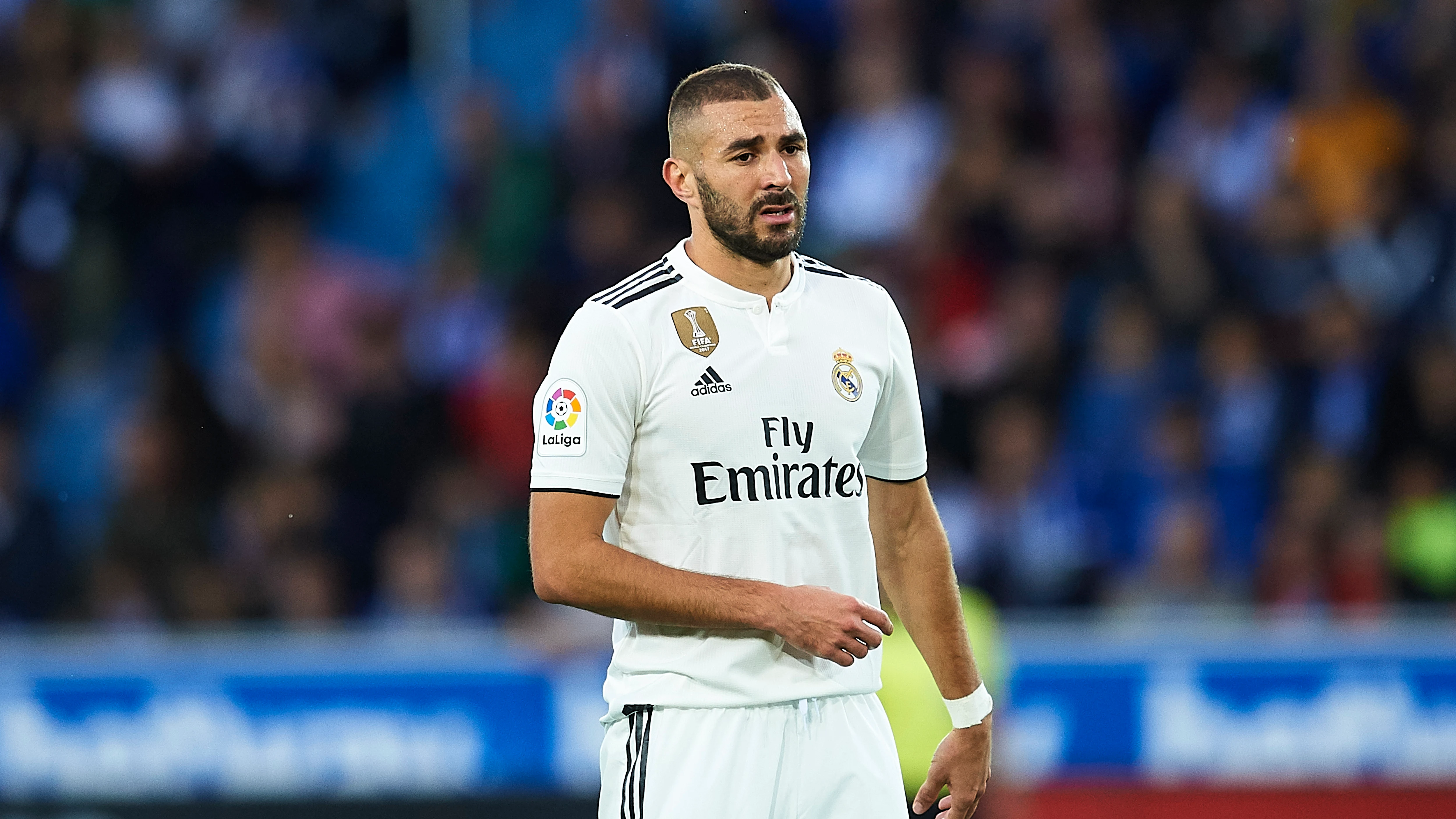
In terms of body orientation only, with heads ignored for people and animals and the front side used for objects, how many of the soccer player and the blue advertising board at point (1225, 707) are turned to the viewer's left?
0

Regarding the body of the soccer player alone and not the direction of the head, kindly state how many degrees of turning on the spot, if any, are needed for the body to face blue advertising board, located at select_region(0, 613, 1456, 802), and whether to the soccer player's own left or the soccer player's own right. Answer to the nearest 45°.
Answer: approximately 135° to the soccer player's own left

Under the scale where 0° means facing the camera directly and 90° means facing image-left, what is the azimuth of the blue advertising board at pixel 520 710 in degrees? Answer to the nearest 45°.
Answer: approximately 0°

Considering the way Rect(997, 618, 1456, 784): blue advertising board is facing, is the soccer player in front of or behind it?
in front

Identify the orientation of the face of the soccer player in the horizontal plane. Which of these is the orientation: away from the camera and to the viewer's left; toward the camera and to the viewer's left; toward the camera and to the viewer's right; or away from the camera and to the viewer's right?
toward the camera and to the viewer's right

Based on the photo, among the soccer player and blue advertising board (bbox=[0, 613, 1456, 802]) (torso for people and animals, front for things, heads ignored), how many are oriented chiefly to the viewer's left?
0

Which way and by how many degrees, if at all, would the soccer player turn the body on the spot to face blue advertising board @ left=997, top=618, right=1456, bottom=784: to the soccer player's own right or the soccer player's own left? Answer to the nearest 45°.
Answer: approximately 90° to the soccer player's own left

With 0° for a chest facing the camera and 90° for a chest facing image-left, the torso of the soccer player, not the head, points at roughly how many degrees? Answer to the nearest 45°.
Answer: approximately 315°
